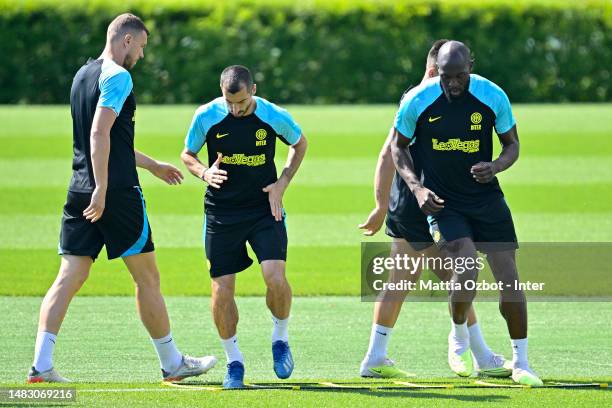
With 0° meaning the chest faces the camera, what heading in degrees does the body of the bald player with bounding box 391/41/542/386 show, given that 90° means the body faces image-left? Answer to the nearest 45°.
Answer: approximately 0°

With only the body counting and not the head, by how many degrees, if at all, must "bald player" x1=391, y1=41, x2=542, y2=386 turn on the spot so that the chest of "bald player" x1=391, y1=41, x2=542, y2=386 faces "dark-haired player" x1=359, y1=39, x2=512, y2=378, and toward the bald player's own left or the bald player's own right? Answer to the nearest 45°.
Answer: approximately 135° to the bald player's own right
